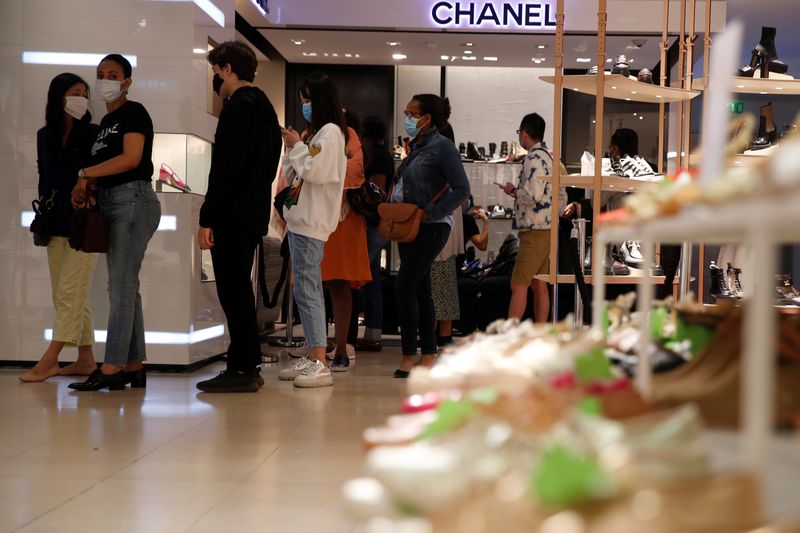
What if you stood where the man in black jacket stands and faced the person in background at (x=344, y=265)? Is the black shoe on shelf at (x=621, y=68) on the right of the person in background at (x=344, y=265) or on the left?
right

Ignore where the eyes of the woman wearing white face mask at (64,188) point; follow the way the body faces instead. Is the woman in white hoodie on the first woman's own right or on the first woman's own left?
on the first woman's own left

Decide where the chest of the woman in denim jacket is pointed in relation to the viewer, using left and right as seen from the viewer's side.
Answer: facing to the left of the viewer

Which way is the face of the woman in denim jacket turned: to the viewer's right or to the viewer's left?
to the viewer's left

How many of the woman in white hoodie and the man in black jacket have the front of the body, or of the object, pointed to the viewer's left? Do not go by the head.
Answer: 2

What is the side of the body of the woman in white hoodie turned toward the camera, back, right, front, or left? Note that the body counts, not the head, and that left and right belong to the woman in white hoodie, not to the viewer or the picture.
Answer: left

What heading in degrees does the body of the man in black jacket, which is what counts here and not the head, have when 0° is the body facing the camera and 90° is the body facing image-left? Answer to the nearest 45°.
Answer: approximately 90°
